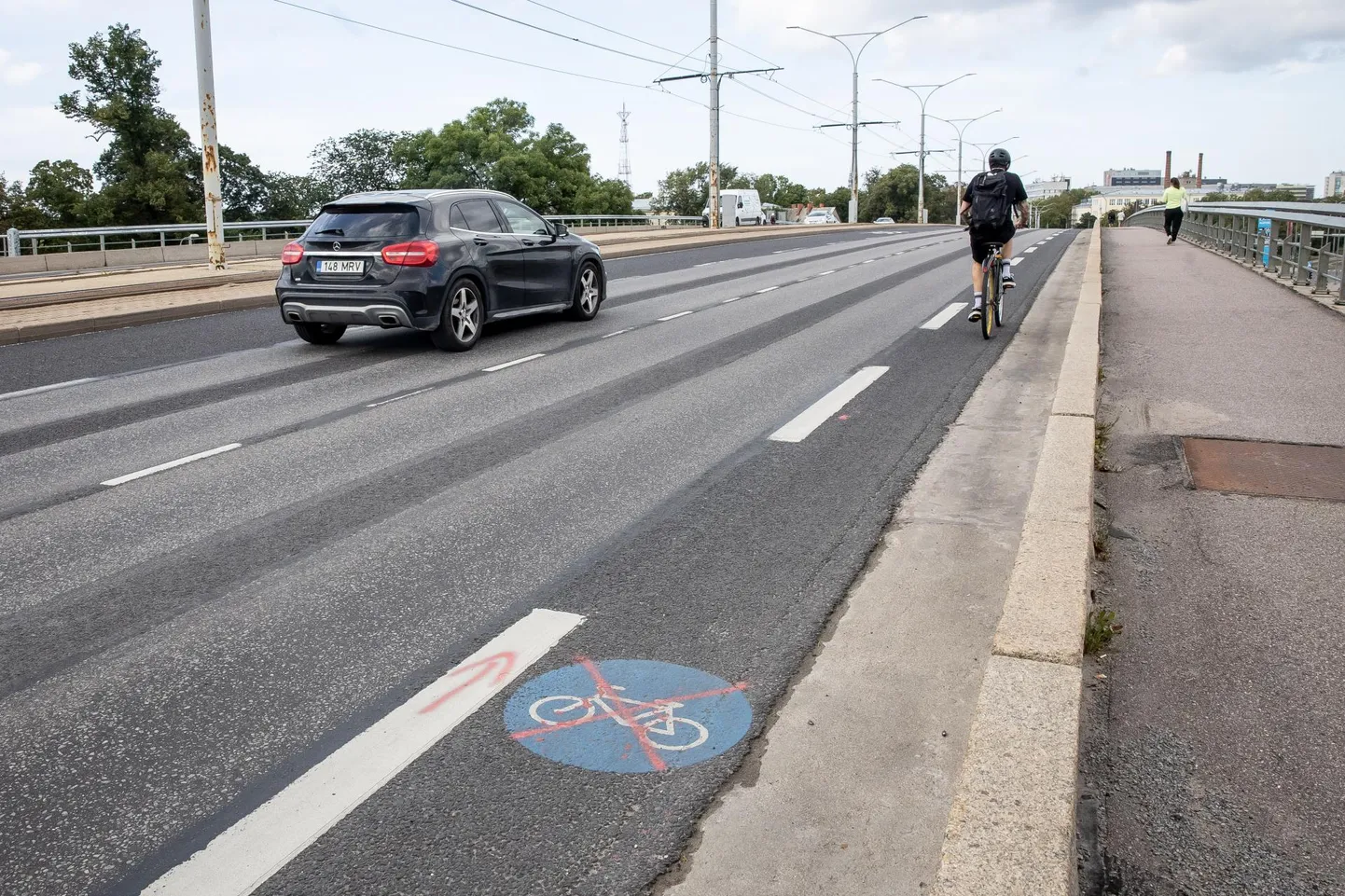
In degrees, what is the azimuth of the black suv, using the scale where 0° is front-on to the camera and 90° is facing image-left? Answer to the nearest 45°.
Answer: approximately 225°

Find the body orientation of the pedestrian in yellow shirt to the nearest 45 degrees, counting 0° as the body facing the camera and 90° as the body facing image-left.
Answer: approximately 180°

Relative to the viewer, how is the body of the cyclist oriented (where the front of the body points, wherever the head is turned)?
away from the camera

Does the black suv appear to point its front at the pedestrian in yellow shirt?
yes

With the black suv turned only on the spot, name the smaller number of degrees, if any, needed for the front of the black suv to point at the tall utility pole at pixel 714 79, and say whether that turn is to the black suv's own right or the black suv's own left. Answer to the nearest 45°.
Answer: approximately 45° to the black suv's own left

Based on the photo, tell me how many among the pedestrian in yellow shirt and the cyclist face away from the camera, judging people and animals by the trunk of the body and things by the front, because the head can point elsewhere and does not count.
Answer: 2

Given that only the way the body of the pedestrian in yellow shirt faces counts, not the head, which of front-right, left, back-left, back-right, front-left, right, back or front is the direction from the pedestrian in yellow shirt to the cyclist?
back

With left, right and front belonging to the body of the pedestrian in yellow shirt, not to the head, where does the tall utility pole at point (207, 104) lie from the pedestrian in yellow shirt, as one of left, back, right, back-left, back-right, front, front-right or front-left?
back-left

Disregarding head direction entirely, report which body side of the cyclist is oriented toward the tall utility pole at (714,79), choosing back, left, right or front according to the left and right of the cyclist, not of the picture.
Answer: front

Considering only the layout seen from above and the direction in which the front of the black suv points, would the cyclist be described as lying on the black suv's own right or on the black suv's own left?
on the black suv's own right

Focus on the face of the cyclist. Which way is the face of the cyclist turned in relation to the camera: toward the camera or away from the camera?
away from the camera

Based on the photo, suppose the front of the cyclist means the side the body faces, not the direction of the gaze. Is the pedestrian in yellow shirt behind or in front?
in front

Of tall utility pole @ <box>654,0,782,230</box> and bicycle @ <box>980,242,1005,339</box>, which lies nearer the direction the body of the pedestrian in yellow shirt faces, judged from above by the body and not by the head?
the tall utility pole
